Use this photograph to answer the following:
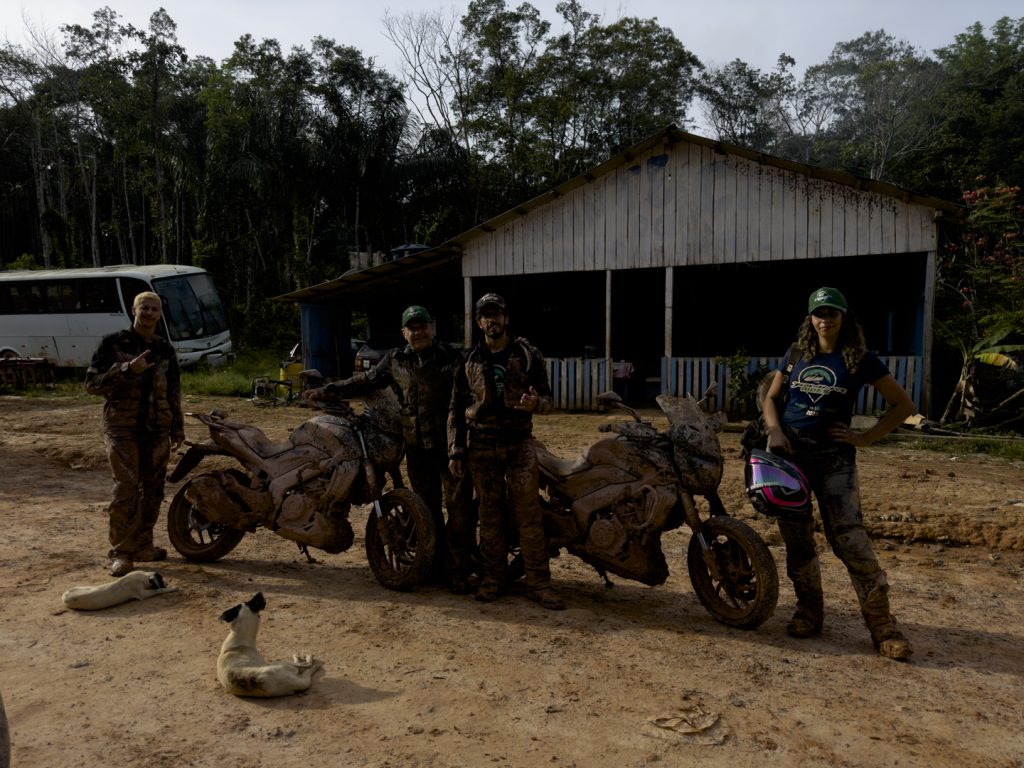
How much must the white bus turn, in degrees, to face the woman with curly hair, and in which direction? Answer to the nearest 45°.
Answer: approximately 45° to its right

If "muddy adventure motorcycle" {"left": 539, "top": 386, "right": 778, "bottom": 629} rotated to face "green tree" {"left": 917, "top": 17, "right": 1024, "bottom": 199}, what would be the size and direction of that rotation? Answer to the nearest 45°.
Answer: approximately 90° to its left

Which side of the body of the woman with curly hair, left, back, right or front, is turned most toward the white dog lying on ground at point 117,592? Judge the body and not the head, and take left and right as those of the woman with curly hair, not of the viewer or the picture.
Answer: right

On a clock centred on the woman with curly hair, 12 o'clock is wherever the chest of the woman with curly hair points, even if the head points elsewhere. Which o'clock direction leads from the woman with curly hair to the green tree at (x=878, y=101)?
The green tree is roughly at 6 o'clock from the woman with curly hair.

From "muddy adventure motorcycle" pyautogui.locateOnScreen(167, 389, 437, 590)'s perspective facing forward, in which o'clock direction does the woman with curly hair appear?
The woman with curly hair is roughly at 12 o'clock from the muddy adventure motorcycle.

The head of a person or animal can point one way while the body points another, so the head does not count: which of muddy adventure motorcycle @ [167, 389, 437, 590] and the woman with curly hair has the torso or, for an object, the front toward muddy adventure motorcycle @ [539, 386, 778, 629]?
muddy adventure motorcycle @ [167, 389, 437, 590]

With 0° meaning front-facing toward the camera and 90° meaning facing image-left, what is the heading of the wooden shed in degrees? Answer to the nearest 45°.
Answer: approximately 0°

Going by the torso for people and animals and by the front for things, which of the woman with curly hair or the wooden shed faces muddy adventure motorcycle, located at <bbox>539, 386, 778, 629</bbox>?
the wooden shed

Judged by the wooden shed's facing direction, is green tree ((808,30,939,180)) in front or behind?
behind

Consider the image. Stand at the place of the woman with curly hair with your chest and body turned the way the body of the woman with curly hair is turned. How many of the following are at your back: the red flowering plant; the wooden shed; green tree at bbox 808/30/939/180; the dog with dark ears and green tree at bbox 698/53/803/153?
4
